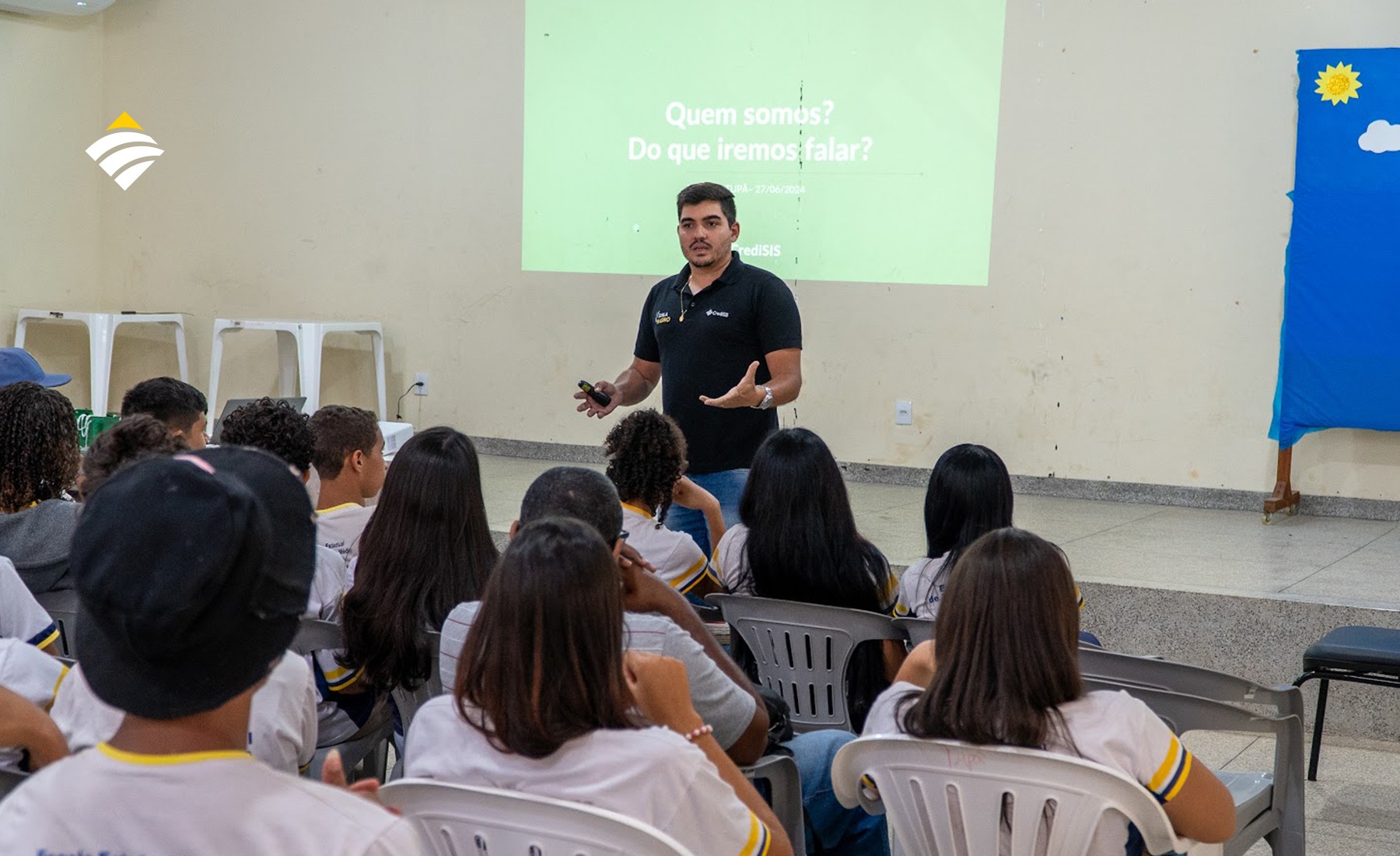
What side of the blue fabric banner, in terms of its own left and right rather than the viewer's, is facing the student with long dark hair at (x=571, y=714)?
front

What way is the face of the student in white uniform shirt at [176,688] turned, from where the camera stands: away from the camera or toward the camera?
away from the camera

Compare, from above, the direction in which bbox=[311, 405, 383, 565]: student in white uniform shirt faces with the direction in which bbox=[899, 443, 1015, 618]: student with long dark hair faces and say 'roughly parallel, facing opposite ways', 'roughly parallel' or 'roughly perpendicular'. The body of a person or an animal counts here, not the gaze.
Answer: roughly parallel

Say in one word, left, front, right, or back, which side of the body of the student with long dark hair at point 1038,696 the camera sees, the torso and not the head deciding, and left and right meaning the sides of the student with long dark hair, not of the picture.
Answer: back

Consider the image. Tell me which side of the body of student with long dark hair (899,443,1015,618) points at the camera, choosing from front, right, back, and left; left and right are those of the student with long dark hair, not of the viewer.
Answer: back

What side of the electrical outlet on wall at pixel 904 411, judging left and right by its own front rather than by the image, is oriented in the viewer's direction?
front

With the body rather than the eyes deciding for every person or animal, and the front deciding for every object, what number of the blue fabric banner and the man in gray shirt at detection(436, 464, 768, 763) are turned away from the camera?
1

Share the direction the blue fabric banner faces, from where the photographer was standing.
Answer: facing the viewer

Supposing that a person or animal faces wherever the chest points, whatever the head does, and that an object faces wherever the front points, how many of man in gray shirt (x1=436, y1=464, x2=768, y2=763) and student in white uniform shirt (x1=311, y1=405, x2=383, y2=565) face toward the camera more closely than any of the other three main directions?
0

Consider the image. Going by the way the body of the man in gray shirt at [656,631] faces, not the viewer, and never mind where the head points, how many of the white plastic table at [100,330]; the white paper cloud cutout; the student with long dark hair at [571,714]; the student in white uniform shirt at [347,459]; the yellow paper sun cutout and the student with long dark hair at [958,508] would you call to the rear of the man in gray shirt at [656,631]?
1

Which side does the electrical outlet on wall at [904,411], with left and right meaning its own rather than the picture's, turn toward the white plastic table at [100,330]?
right

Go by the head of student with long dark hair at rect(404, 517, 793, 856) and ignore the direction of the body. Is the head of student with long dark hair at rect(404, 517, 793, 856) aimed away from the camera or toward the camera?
away from the camera

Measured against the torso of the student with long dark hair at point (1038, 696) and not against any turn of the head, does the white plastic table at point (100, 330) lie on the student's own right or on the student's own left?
on the student's own left

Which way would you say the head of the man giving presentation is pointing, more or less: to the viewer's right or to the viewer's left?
to the viewer's left

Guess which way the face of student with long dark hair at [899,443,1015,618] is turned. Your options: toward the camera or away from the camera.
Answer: away from the camera

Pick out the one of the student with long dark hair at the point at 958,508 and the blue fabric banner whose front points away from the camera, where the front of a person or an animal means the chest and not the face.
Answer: the student with long dark hair

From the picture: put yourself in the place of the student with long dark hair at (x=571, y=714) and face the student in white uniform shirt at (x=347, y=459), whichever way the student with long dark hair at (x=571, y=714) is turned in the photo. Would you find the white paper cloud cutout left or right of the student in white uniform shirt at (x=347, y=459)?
right

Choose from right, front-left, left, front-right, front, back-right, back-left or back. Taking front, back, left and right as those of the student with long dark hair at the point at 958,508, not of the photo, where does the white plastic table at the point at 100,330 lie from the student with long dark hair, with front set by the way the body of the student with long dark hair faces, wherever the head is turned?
front-left

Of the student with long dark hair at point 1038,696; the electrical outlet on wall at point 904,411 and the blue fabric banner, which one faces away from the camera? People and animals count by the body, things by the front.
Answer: the student with long dark hair

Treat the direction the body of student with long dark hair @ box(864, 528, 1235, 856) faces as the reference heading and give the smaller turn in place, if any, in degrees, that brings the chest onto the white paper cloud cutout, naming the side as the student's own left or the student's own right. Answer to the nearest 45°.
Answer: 0° — they already face it

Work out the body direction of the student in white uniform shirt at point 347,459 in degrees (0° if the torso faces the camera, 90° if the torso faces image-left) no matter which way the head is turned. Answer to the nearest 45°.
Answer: approximately 225°

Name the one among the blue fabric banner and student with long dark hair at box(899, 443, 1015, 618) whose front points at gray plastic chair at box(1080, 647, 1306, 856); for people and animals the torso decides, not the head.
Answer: the blue fabric banner

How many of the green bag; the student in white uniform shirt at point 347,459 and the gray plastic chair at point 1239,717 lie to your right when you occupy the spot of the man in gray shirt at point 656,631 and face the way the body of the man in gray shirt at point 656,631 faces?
1
